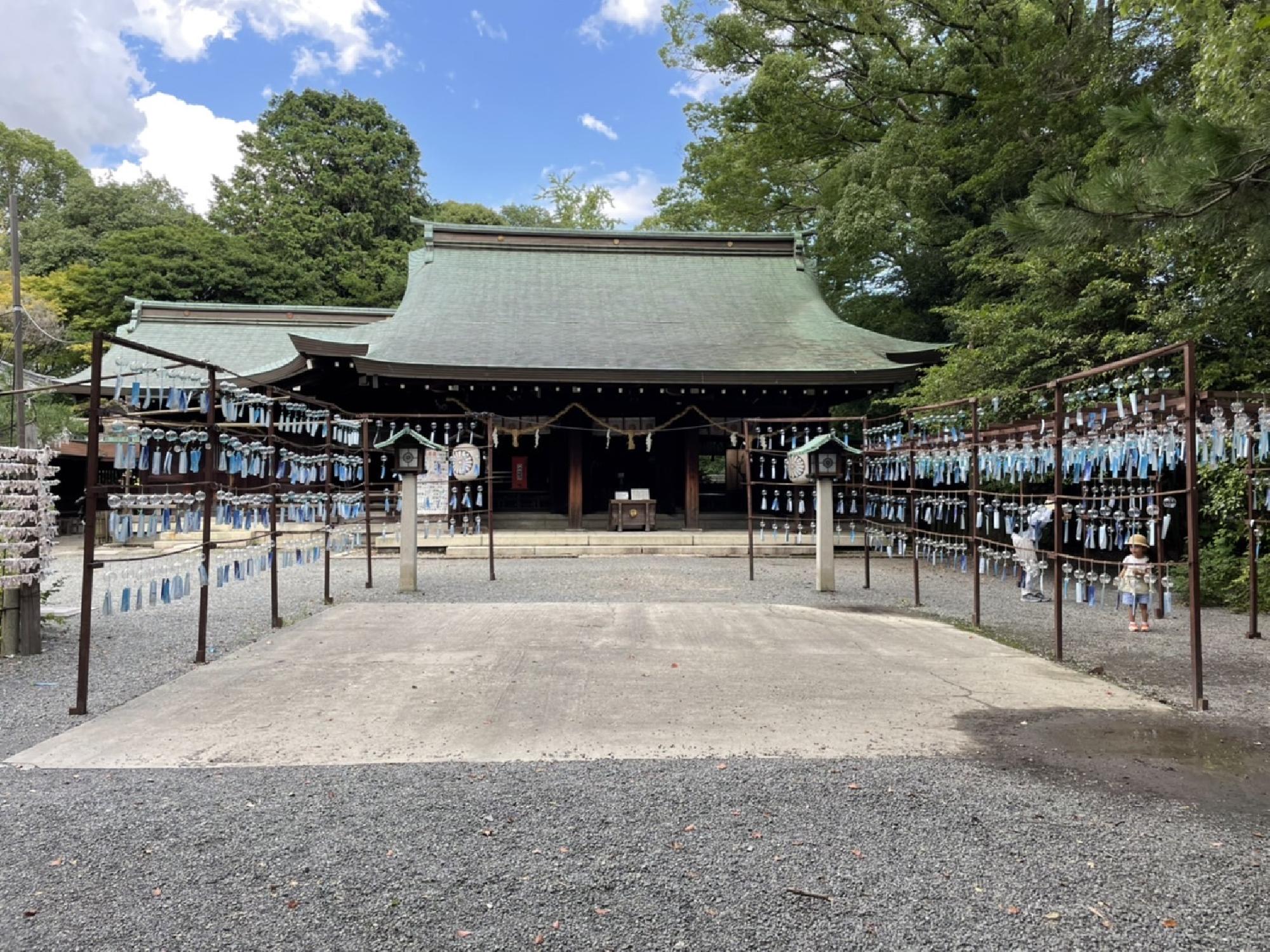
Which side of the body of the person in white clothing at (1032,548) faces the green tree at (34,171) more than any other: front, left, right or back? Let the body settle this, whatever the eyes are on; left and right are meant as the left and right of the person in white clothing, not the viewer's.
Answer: back

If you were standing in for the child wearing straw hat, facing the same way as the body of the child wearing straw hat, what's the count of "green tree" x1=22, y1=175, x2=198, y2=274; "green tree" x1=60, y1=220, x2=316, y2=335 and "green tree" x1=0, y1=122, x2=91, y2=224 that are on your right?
3

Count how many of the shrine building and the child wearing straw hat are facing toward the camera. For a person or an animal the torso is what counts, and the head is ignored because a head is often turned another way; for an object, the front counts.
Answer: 2

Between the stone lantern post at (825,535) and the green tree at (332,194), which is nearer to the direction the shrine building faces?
the stone lantern post

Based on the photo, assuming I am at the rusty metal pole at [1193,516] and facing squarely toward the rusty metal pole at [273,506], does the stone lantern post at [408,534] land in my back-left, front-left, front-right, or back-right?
front-right

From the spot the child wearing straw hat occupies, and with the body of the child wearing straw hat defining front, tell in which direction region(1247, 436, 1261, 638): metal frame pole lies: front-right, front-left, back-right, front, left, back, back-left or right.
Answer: back-left

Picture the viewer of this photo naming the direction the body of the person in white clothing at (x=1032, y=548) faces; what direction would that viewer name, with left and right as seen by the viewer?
facing to the right of the viewer

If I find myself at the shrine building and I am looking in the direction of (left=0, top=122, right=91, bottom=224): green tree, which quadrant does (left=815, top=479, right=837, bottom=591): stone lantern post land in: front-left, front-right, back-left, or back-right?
back-left

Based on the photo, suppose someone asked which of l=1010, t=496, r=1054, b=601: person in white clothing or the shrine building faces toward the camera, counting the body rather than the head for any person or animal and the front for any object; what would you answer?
the shrine building

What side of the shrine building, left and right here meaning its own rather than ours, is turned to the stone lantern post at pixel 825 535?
front

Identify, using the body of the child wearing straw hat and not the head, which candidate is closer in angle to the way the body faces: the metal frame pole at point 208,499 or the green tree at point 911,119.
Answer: the metal frame pole

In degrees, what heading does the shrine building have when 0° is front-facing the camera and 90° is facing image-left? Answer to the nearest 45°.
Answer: approximately 0°

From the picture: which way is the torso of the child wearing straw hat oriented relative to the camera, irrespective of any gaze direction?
toward the camera

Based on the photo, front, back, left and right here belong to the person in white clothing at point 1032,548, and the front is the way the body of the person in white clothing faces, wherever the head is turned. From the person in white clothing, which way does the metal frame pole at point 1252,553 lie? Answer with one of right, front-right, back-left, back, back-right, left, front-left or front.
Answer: front

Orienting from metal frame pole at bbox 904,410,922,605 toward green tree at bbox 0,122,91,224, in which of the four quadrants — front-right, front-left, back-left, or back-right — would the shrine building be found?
front-right

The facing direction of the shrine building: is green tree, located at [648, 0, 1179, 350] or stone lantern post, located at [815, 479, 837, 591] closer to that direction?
the stone lantern post
